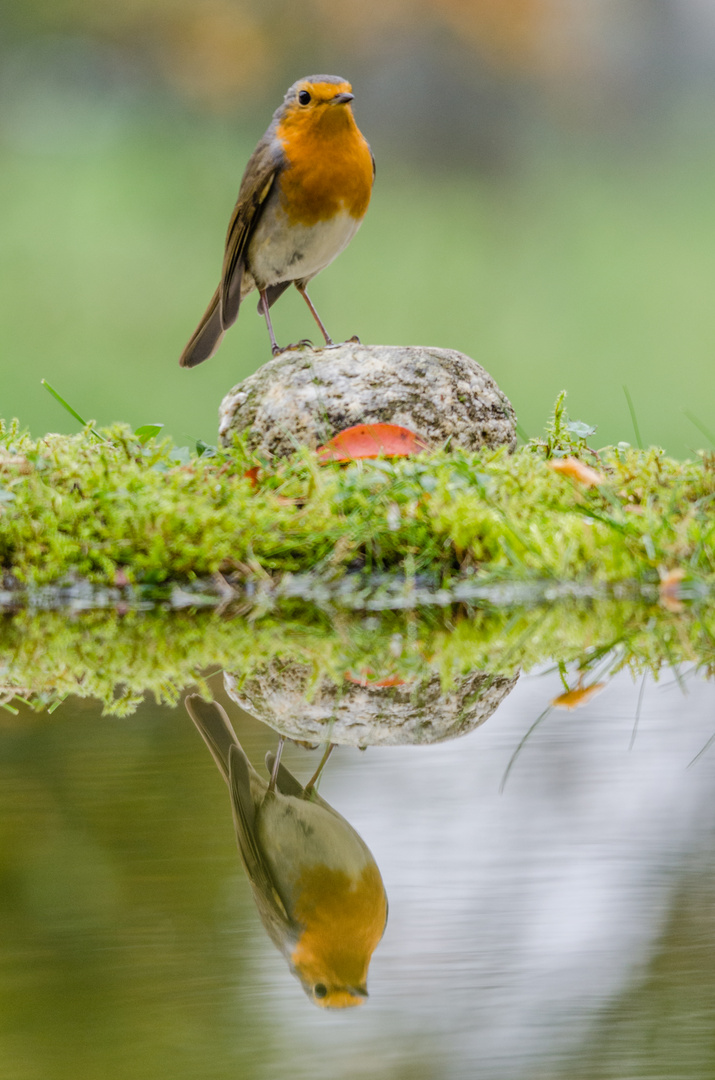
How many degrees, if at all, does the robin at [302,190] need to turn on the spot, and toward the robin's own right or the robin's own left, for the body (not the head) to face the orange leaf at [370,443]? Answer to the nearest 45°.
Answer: approximately 45° to the robin's own right

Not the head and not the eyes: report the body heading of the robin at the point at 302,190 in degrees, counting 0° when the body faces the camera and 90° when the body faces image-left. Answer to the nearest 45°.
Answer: approximately 315°

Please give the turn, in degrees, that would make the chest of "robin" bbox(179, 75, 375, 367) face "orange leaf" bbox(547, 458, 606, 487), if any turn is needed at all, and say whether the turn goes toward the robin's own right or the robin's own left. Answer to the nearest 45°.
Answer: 0° — it already faces it
